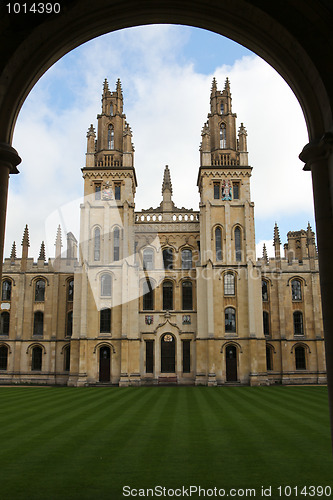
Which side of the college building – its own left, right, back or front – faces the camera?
front

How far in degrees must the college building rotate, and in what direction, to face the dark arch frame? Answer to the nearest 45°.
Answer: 0° — it already faces it
